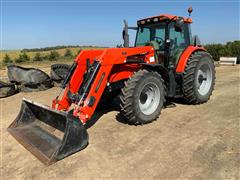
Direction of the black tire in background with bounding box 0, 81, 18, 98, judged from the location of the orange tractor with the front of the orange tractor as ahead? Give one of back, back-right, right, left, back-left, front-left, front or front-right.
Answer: right

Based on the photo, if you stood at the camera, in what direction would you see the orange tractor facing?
facing the viewer and to the left of the viewer
